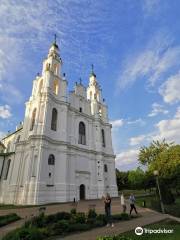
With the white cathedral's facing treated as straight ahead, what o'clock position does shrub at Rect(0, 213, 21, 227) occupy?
The shrub is roughly at 2 o'clock from the white cathedral.

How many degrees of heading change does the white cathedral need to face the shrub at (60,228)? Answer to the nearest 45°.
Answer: approximately 45° to its right

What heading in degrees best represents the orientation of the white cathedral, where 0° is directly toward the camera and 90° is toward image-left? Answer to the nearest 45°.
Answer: approximately 315°

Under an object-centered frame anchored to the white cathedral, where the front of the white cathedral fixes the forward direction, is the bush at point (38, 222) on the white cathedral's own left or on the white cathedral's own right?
on the white cathedral's own right

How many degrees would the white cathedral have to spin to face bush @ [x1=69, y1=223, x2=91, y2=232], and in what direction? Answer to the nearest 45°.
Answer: approximately 45° to its right
